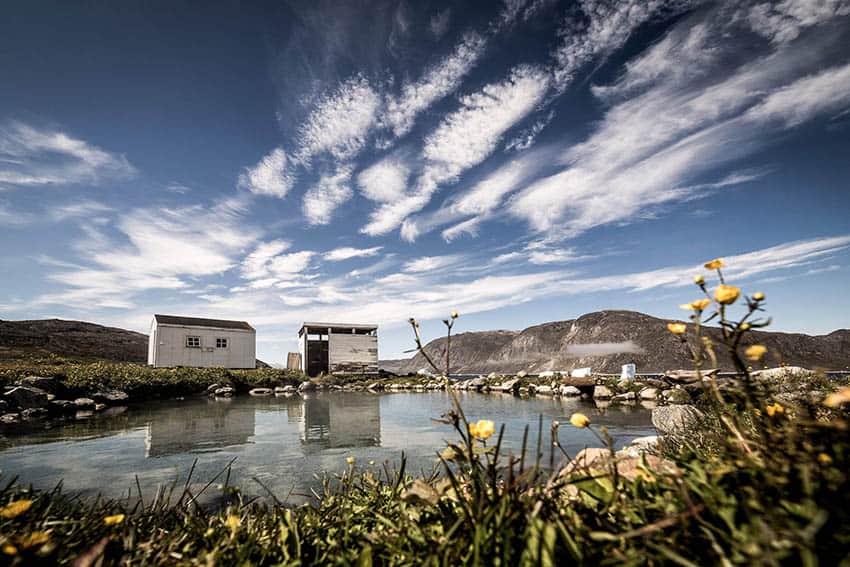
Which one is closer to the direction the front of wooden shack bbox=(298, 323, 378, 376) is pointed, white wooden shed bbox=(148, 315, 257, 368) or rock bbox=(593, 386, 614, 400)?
the rock

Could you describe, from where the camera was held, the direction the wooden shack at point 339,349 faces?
facing the viewer

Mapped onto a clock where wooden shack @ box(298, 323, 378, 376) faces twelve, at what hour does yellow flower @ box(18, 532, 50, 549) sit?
The yellow flower is roughly at 12 o'clock from the wooden shack.

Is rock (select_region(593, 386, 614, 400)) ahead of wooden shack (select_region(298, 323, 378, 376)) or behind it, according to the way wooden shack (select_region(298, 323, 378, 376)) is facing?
ahead

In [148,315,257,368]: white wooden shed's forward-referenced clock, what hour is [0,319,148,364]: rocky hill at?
The rocky hill is roughly at 5 o'clock from the white wooden shed.

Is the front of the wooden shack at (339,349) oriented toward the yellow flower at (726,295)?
yes

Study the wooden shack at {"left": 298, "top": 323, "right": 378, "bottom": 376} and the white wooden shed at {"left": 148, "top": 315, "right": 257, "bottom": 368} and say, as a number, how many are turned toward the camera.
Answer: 2

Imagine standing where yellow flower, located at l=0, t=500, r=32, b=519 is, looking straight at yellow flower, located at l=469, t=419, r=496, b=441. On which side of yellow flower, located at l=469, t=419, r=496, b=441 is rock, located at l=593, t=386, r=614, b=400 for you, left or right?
left

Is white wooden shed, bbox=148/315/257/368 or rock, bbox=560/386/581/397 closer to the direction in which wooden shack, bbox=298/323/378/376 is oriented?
the rock

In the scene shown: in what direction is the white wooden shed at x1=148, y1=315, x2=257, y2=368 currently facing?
toward the camera

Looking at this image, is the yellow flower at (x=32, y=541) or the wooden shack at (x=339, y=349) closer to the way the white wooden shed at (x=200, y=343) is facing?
the yellow flower

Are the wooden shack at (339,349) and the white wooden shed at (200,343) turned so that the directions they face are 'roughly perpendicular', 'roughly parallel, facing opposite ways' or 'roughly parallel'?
roughly parallel

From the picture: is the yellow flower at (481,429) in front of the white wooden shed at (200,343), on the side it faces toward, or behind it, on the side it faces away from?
in front

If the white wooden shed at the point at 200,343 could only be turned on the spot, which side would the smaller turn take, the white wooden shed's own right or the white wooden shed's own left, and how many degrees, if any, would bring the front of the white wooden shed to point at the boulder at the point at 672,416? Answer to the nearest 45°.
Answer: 0° — it already faces it

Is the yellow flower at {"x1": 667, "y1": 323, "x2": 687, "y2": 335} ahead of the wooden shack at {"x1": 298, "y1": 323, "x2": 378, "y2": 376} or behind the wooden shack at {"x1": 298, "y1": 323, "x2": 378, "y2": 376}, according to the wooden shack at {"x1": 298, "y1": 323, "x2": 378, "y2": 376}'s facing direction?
ahead

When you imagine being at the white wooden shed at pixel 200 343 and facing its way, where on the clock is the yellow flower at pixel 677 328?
The yellow flower is roughly at 12 o'clock from the white wooden shed.

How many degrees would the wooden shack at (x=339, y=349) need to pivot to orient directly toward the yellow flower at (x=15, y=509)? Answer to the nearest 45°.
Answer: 0° — it already faces it
